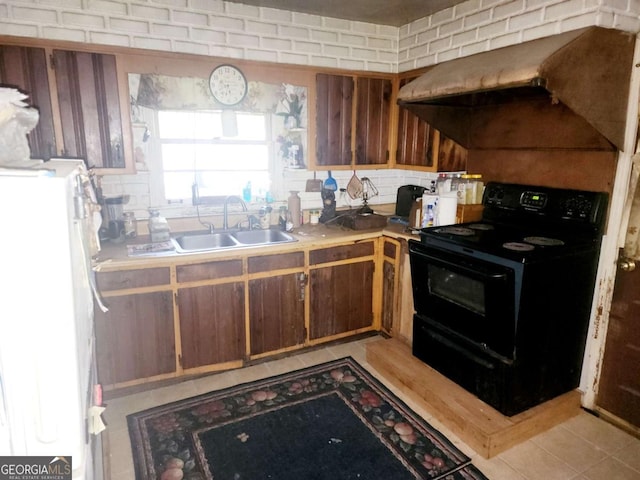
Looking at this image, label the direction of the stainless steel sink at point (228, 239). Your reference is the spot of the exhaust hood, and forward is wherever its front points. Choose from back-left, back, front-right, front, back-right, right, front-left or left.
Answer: front-right

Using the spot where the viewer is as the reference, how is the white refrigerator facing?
facing to the right of the viewer

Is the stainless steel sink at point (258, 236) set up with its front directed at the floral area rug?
yes

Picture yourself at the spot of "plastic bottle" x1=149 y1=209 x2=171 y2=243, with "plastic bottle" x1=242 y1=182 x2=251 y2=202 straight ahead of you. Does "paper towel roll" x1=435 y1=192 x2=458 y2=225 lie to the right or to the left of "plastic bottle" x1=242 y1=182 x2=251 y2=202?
right

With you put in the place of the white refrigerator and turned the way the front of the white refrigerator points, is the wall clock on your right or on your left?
on your left

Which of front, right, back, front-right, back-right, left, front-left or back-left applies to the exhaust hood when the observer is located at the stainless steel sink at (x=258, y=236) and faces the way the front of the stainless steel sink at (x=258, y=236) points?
front-left

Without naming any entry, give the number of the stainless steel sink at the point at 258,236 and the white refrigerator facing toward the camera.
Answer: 1

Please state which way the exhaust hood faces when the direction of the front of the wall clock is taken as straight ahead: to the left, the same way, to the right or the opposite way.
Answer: to the right

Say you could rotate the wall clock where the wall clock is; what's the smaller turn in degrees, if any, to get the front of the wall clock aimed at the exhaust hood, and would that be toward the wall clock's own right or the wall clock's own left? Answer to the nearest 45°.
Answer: approximately 45° to the wall clock's own left
